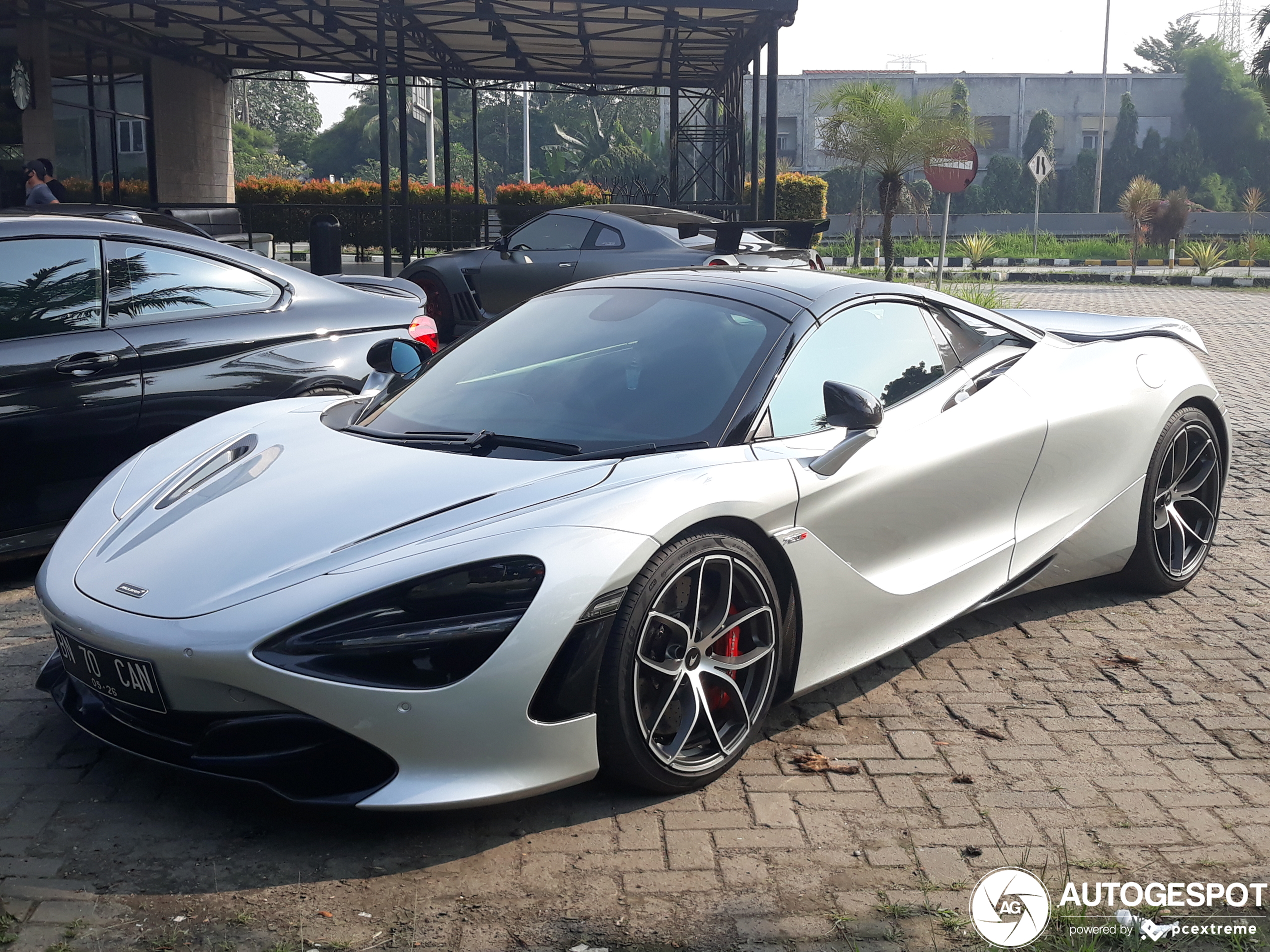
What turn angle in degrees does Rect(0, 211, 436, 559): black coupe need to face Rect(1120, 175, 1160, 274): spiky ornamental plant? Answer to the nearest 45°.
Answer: approximately 135° to its right

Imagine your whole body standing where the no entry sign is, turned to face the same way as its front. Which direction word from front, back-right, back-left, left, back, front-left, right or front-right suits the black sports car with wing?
front-right

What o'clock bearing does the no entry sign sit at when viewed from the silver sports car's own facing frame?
The no entry sign is roughly at 5 o'clock from the silver sports car.

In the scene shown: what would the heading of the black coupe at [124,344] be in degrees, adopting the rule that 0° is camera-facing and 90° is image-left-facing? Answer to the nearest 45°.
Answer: approximately 90°

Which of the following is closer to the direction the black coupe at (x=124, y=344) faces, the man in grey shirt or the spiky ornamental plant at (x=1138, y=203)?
the man in grey shirt

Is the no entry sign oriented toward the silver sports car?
yes

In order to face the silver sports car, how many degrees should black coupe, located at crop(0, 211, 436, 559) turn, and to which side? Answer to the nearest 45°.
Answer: approximately 135° to its left

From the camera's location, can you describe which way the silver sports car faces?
facing the viewer and to the left of the viewer

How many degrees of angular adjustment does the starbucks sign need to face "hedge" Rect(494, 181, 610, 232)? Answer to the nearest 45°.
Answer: approximately 90° to its left

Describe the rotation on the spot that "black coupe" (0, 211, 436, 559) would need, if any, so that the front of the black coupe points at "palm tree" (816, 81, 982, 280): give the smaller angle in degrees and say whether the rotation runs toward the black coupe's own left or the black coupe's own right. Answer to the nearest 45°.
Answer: approximately 135° to the black coupe's own right
